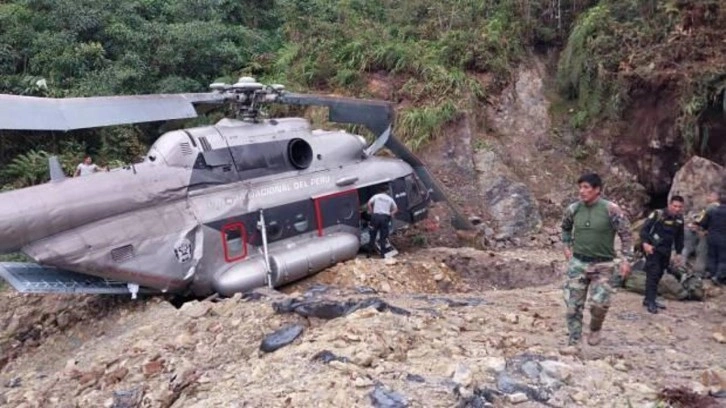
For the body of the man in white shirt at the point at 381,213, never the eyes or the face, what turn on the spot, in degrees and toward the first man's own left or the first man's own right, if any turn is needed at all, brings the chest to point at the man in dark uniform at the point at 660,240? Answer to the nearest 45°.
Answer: approximately 135° to the first man's own right

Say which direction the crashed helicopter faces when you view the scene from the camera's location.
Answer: facing away from the viewer and to the right of the viewer

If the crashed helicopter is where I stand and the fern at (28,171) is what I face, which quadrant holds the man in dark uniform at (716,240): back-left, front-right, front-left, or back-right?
back-right

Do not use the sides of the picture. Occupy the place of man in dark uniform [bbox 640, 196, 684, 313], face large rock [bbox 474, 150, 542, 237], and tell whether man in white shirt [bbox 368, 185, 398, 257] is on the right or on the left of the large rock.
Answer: left

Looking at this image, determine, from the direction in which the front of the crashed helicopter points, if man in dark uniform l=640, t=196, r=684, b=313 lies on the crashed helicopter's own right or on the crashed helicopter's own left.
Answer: on the crashed helicopter's own right

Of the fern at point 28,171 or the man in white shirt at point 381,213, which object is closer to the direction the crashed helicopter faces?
the man in white shirt

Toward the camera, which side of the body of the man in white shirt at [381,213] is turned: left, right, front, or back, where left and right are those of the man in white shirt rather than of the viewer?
back

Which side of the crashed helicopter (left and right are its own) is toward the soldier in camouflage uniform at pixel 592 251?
right
